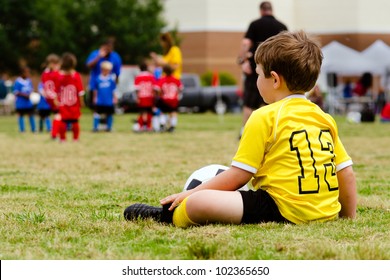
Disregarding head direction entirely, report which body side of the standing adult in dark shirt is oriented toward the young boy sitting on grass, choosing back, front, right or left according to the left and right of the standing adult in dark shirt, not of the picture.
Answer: back

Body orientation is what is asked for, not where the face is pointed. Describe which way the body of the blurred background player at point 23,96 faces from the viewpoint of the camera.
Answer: toward the camera

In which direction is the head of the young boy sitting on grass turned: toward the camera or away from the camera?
away from the camera

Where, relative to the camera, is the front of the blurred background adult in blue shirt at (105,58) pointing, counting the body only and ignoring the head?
toward the camera

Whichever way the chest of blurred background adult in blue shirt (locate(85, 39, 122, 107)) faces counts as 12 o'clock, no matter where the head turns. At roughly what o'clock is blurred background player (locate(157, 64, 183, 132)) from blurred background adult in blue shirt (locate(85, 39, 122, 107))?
blurred background player (locate(157, 64, 183, 132)) is roughly at 9 o'clock from blurred background adult in blue shirt (locate(85, 39, 122, 107)).

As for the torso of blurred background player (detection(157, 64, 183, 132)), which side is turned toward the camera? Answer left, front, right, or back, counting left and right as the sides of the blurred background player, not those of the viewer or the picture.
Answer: back

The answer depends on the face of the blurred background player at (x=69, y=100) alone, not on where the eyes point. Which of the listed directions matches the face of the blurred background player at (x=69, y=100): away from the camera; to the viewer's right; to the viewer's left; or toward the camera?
away from the camera

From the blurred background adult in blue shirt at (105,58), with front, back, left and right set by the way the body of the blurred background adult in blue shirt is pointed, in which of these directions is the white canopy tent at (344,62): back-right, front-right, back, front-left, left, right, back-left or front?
back-left

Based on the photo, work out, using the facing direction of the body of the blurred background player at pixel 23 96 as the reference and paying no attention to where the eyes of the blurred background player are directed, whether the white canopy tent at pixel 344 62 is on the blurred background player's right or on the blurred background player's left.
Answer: on the blurred background player's left

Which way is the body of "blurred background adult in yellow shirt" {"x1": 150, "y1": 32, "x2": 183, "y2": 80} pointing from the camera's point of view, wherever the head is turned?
to the viewer's left

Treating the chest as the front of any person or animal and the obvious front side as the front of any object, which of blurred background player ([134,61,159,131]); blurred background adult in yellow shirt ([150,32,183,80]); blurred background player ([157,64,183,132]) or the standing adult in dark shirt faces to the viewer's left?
blurred background adult in yellow shirt ([150,32,183,80])

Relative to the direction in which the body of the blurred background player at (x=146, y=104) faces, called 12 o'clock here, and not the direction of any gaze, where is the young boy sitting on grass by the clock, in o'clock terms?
The young boy sitting on grass is roughly at 6 o'clock from the blurred background player.
